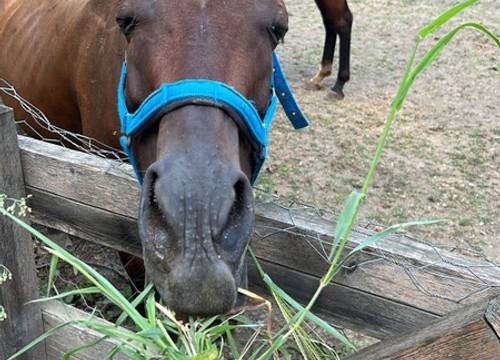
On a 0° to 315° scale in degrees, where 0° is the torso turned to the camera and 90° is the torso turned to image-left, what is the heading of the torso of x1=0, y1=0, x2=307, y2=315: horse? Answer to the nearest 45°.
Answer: approximately 315°

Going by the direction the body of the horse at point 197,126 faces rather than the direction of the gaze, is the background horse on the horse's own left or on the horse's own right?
on the horse's own left
